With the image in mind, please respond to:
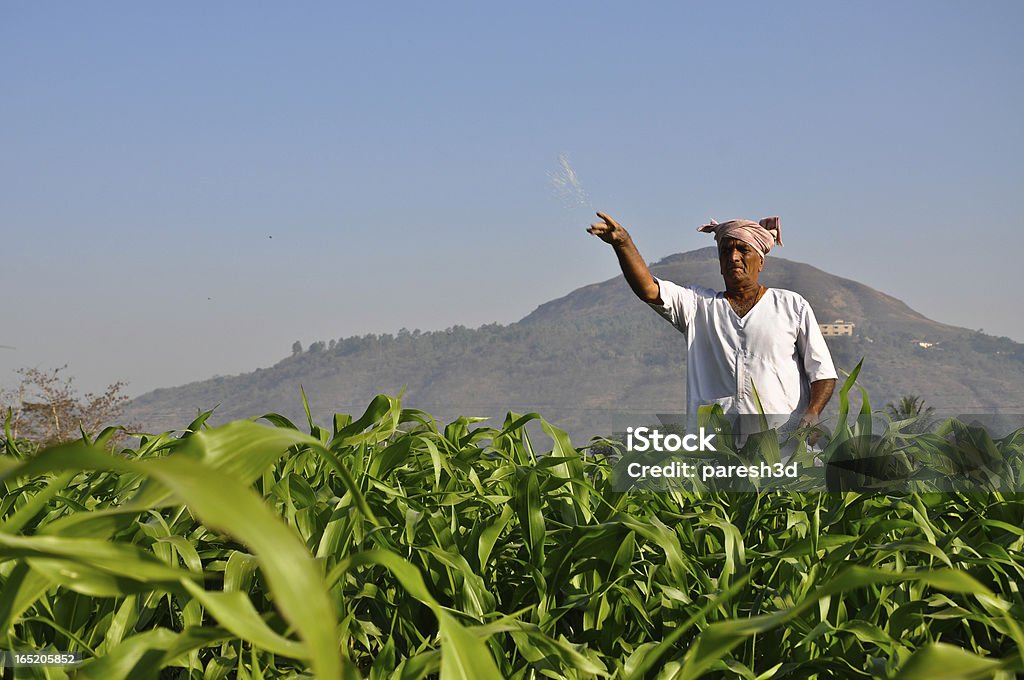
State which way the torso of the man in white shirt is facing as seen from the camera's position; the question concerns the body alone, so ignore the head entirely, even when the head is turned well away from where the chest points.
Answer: toward the camera
